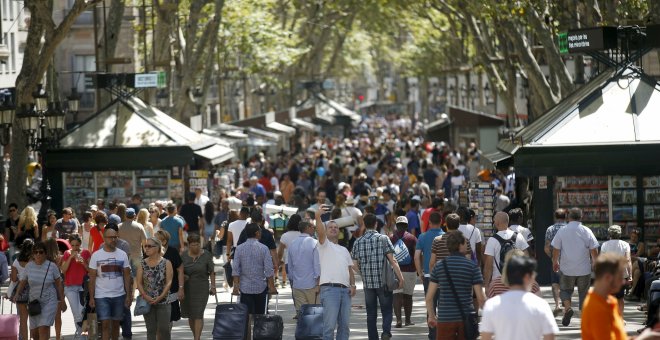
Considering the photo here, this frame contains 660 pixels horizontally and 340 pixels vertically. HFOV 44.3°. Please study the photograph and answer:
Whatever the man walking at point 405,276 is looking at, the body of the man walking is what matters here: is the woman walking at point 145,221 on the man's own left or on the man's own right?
on the man's own right

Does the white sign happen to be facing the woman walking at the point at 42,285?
yes

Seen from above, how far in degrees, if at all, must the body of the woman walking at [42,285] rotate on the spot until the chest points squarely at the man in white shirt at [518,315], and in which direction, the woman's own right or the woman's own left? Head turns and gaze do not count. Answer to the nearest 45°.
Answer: approximately 45° to the woman's own left

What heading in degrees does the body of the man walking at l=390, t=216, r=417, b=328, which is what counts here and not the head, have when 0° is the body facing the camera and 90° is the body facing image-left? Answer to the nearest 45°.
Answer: approximately 0°

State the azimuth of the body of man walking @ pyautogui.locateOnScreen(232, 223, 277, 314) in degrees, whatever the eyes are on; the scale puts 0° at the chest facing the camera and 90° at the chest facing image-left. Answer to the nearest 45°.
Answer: approximately 180°

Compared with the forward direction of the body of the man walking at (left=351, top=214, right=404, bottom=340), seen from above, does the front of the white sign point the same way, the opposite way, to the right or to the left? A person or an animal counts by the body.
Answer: the opposite way

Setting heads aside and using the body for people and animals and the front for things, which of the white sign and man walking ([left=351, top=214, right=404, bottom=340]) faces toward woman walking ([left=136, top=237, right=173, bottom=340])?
the white sign

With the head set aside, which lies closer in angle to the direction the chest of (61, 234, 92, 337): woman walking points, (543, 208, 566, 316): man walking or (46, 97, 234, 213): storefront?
the man walking

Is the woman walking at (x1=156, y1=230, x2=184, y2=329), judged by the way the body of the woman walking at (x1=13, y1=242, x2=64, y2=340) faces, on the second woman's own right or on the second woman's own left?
on the second woman's own left
